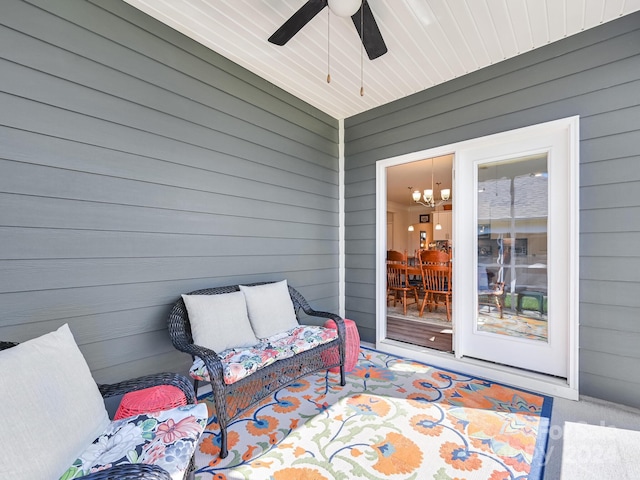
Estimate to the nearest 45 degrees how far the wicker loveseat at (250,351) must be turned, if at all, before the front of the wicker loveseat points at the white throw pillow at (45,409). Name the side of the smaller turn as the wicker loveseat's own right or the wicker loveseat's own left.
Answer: approximately 90° to the wicker loveseat's own right

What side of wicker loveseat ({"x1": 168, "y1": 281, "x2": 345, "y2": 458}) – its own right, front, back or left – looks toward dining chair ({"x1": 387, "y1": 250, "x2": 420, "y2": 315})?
left

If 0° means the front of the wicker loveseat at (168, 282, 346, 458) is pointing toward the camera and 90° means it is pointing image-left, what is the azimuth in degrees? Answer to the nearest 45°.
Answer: approximately 315°

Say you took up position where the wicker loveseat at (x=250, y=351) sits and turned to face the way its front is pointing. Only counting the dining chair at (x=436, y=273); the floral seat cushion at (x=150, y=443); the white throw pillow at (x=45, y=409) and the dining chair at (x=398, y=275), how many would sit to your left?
2

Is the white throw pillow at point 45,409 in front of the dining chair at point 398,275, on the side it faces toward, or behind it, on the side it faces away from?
behind

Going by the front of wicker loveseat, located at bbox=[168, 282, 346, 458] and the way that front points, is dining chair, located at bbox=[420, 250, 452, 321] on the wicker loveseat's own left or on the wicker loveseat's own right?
on the wicker loveseat's own left
